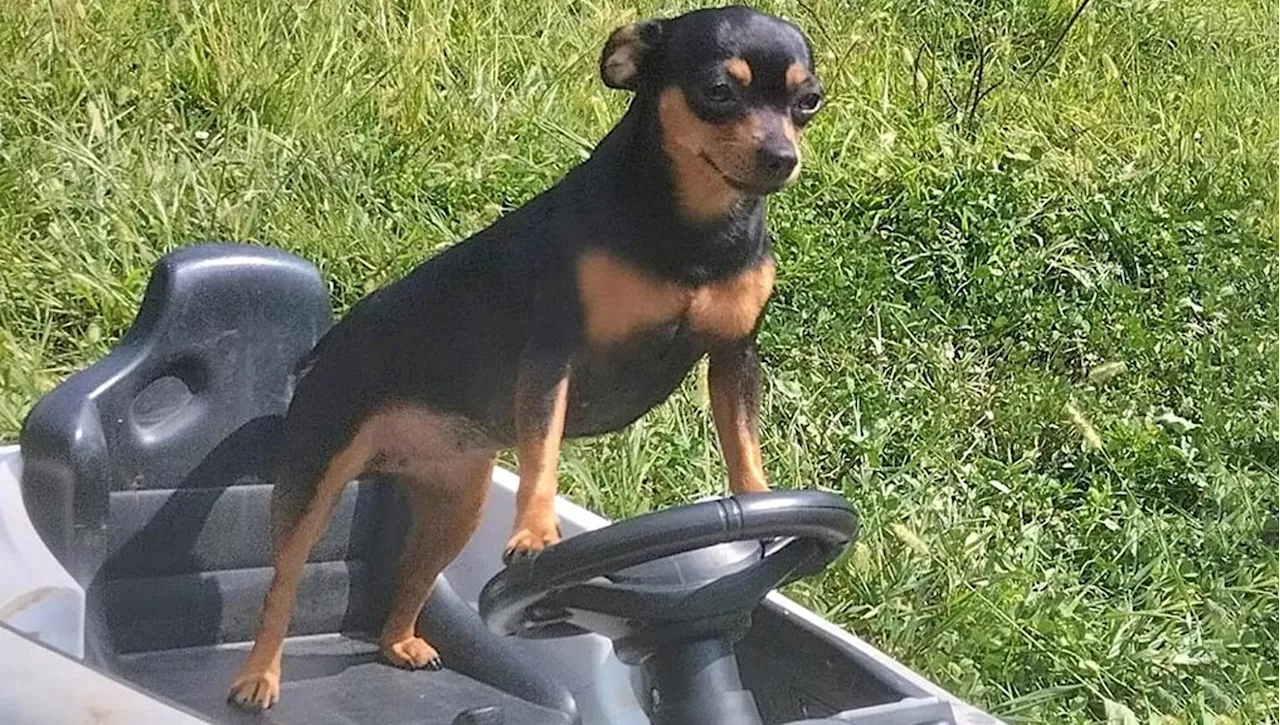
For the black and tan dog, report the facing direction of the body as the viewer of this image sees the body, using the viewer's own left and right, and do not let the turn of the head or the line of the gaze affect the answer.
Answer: facing the viewer and to the right of the viewer
